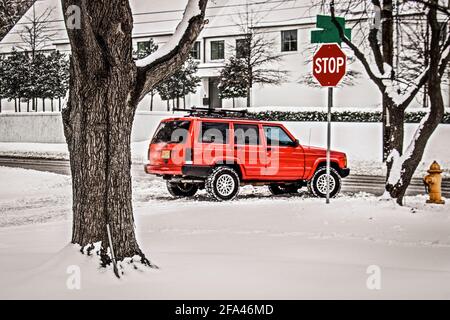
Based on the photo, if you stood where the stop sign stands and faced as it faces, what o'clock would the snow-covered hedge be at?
The snow-covered hedge is roughly at 6 o'clock from the stop sign.

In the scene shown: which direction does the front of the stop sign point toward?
toward the camera

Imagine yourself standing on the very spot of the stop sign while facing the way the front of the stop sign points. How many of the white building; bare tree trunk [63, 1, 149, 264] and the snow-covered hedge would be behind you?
2

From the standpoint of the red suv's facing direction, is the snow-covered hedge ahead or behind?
ahead

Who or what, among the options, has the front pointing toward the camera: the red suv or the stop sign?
the stop sign

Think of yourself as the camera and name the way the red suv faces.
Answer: facing away from the viewer and to the right of the viewer

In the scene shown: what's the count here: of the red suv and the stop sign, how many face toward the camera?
1

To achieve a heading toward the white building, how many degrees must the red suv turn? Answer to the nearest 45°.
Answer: approximately 45° to its left
